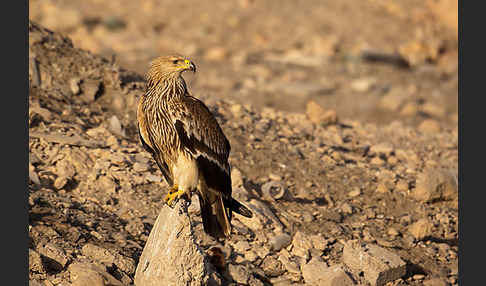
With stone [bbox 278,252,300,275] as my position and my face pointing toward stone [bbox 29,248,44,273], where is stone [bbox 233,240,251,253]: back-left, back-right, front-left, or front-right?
front-right

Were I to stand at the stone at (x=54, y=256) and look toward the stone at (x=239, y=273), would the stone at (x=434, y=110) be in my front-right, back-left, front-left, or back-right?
front-left

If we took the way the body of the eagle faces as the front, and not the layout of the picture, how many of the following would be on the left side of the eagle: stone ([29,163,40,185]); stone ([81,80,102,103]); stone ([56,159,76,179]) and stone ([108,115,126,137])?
0

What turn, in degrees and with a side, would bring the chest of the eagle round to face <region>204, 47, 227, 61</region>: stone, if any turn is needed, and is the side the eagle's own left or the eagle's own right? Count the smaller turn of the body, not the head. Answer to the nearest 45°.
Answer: approximately 135° to the eagle's own right

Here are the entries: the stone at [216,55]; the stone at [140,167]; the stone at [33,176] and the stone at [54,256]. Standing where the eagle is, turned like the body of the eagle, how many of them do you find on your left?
0

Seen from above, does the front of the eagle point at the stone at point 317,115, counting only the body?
no

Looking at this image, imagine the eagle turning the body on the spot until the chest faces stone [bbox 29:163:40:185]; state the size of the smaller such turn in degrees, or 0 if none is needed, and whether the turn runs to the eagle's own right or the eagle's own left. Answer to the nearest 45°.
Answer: approximately 90° to the eagle's own right

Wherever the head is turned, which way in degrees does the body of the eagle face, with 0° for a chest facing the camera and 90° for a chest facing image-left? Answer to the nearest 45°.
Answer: approximately 45°

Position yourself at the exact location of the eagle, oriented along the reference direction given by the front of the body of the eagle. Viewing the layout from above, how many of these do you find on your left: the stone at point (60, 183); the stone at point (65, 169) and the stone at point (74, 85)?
0

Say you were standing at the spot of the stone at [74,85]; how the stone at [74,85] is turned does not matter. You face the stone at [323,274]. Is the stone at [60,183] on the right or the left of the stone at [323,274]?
right

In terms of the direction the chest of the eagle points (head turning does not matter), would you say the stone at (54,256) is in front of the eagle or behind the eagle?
in front
